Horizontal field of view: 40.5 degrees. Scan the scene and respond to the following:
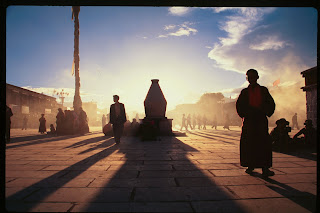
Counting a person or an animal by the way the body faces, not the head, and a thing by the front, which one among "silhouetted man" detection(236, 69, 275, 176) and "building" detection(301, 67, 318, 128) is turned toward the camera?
the silhouetted man

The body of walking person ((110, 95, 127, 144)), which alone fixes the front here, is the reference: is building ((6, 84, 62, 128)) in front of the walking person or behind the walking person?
behind

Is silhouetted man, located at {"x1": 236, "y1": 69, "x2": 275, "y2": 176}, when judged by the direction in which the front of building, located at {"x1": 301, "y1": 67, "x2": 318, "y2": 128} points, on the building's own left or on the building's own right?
on the building's own left

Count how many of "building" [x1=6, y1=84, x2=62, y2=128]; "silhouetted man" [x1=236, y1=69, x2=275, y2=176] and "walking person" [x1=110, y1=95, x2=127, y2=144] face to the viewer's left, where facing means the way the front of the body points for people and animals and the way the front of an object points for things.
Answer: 0

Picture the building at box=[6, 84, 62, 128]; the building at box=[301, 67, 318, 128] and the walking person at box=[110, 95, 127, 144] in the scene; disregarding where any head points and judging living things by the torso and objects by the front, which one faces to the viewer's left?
the building at box=[301, 67, 318, 128]

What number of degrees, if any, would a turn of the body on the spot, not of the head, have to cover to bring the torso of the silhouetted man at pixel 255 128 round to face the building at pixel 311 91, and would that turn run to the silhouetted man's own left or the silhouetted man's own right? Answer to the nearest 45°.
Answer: approximately 180°

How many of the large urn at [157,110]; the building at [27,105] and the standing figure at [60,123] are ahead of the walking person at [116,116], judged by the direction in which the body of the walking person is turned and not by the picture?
0

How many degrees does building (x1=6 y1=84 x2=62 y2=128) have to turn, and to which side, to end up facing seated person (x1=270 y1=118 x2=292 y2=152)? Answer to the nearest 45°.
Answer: approximately 45° to its right

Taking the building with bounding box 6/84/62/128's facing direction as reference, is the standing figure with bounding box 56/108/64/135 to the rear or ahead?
ahead

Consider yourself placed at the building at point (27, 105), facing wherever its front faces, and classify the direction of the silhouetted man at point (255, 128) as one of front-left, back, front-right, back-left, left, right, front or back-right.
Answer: front-right

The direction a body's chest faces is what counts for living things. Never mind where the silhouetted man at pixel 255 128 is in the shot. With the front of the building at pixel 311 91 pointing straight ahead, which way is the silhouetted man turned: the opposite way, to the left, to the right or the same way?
to the left

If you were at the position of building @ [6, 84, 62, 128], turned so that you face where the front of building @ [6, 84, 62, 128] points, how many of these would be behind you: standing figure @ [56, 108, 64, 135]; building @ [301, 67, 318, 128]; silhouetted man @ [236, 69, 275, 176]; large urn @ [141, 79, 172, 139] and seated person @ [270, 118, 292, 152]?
0

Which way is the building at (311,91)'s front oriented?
to the viewer's left

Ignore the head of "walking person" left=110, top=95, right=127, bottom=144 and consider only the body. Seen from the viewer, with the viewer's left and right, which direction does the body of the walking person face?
facing the viewer
